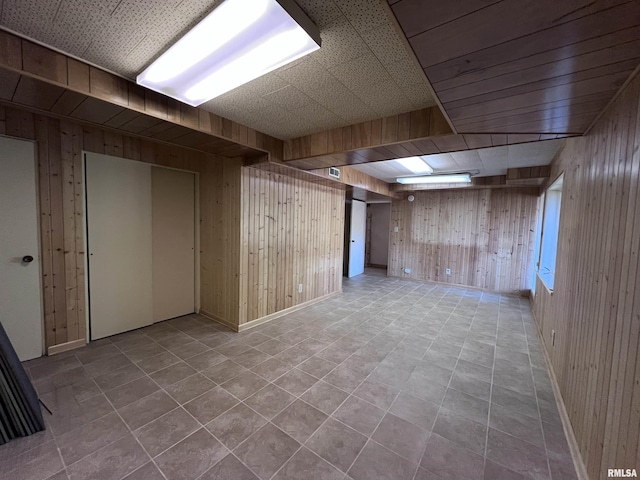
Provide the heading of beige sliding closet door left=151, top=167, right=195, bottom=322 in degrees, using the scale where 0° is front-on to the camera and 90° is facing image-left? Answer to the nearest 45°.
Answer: approximately 315°

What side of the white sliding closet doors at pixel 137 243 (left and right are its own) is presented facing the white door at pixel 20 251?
right

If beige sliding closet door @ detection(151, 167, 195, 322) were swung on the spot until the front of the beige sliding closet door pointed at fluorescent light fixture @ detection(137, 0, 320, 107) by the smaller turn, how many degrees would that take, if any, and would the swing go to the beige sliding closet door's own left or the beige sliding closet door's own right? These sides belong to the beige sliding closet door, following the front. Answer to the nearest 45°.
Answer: approximately 45° to the beige sliding closet door's own right

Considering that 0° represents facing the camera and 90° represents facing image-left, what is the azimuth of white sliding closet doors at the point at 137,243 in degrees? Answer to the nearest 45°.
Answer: approximately 315°

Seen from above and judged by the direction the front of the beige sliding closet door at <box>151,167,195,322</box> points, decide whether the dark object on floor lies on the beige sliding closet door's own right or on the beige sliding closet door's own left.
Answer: on the beige sliding closet door's own right
